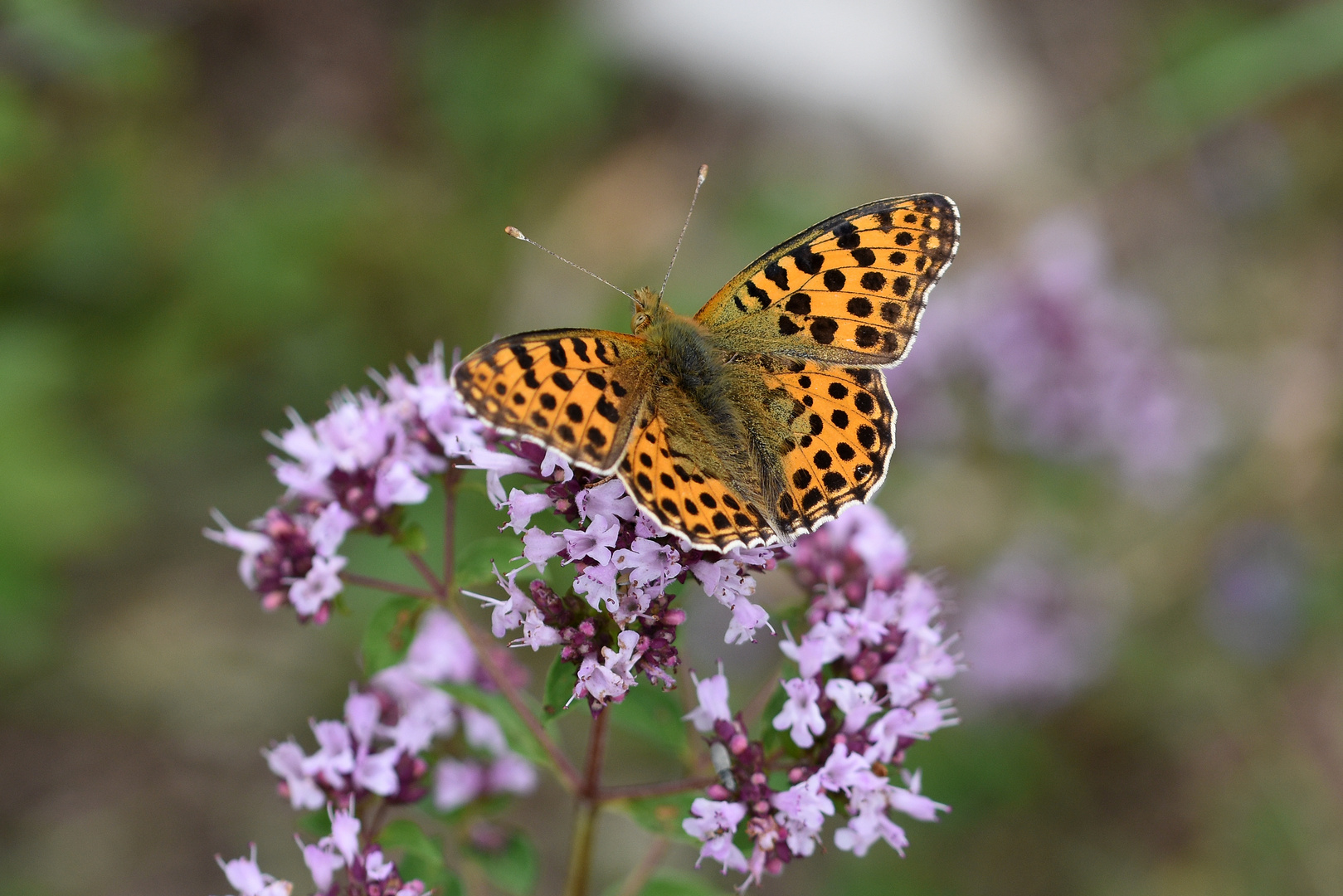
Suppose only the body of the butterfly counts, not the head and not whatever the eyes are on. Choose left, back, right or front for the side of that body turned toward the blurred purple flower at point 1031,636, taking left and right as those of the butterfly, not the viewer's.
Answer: right

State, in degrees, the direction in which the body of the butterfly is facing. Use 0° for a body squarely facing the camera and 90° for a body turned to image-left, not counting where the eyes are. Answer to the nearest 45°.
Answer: approximately 135°

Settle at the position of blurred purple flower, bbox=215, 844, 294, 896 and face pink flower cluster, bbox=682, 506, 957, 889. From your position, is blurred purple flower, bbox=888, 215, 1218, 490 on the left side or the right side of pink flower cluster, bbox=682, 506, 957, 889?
left

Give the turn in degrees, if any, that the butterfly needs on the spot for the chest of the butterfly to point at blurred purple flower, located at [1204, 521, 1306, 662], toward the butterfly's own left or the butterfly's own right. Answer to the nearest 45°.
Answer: approximately 90° to the butterfly's own right
